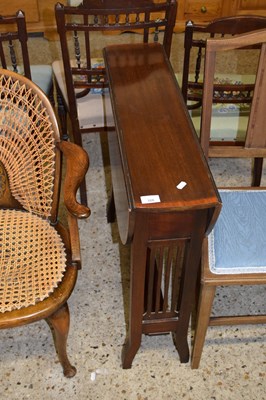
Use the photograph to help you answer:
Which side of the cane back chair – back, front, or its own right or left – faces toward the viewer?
front

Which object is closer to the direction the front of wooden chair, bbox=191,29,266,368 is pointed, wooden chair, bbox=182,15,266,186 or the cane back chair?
the cane back chair

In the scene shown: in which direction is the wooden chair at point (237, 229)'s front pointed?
toward the camera
